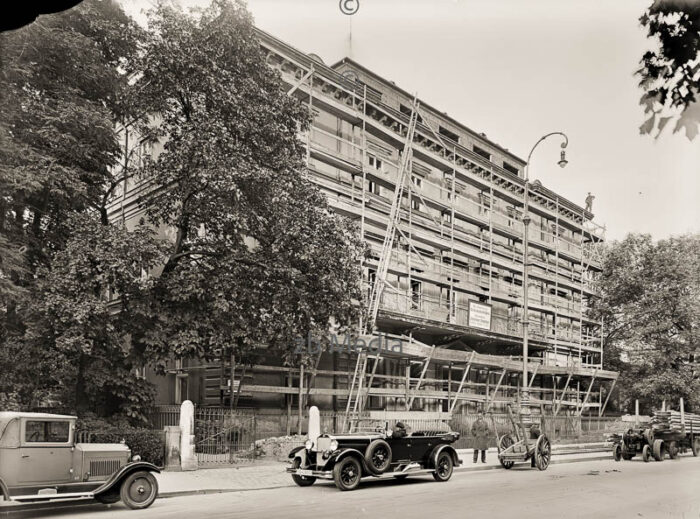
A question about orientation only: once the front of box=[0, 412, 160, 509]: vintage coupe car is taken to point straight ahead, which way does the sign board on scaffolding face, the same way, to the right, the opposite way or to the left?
to the right

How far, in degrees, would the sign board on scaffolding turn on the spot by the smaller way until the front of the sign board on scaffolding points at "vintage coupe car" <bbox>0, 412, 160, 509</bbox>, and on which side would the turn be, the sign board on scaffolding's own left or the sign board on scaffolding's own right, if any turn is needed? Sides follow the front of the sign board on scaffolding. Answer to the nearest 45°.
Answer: approximately 45° to the sign board on scaffolding's own right

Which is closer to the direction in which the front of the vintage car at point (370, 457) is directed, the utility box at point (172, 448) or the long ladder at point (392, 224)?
the utility box

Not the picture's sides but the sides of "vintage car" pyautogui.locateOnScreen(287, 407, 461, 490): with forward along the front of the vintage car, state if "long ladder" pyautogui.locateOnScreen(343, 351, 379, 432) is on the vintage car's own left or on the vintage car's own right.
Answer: on the vintage car's own right

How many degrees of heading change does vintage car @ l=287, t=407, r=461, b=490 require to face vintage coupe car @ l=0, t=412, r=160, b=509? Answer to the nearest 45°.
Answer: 0° — it already faces it

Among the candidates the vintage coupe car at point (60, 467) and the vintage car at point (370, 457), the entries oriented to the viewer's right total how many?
1

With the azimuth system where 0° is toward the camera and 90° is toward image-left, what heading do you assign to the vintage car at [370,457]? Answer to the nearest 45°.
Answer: approximately 45°

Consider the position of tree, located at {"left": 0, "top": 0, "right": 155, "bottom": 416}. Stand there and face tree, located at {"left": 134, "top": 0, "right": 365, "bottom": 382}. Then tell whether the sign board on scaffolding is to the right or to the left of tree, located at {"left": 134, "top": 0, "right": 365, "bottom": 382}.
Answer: left

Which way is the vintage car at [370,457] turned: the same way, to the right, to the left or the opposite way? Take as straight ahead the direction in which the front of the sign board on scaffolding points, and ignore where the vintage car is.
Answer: to the right

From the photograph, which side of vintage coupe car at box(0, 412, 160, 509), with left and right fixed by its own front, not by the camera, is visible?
right

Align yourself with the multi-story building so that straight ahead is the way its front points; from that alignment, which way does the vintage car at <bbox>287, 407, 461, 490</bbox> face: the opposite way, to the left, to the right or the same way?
to the right
